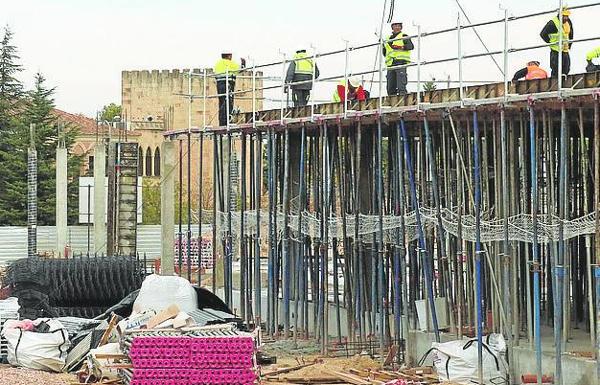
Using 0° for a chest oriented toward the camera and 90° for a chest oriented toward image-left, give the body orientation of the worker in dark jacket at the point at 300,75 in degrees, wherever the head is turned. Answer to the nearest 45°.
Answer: approximately 180°

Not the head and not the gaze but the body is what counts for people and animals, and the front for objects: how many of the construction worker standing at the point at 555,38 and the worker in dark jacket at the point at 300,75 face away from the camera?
1

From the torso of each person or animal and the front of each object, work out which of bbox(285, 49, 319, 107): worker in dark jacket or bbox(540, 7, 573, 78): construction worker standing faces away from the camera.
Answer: the worker in dark jacket
